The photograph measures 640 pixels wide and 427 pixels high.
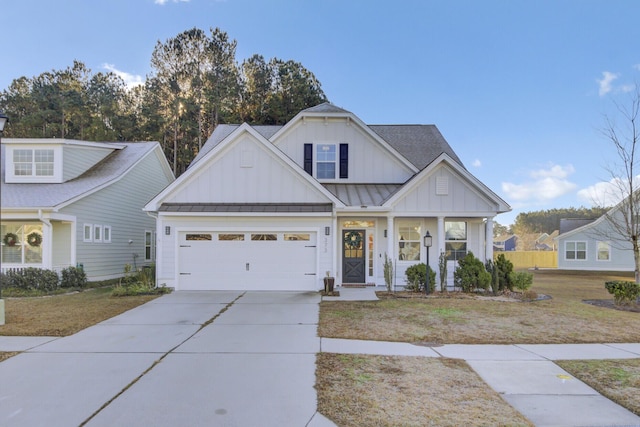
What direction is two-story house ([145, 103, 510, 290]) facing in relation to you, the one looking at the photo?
facing the viewer

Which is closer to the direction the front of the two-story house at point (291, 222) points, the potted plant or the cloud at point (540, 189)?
the potted plant

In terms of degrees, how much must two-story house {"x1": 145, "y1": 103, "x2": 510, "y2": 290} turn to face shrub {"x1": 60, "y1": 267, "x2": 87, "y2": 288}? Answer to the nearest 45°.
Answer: approximately 90° to its right

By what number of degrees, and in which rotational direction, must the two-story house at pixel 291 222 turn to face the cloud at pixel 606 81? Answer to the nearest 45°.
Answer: approximately 90° to its left

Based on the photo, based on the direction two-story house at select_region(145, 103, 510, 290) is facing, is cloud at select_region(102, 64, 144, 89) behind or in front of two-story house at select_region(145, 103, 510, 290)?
behind

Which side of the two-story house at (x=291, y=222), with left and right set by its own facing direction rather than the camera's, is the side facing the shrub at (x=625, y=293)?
left

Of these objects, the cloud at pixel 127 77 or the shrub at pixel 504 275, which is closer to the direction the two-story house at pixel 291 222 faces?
the shrub

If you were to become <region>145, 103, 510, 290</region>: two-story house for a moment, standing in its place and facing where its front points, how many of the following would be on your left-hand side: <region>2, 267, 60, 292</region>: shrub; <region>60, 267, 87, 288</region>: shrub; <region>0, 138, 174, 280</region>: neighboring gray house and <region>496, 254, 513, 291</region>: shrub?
1

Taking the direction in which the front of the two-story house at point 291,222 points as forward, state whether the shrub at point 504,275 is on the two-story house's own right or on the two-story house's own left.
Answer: on the two-story house's own left

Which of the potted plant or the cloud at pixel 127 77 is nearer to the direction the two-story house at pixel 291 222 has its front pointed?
the potted plant

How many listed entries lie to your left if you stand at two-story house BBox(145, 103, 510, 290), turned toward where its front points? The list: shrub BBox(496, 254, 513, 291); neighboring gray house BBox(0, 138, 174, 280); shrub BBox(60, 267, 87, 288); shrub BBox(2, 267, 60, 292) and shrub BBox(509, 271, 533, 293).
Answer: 2

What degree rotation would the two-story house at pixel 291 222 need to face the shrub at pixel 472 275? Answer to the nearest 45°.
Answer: approximately 90° to its left

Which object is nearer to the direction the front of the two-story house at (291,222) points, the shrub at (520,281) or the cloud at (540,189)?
the shrub

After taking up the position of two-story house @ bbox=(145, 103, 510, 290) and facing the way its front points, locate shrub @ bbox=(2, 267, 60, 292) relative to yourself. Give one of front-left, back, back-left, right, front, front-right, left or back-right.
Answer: right

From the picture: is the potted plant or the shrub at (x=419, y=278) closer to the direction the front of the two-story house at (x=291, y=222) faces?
the potted plant
